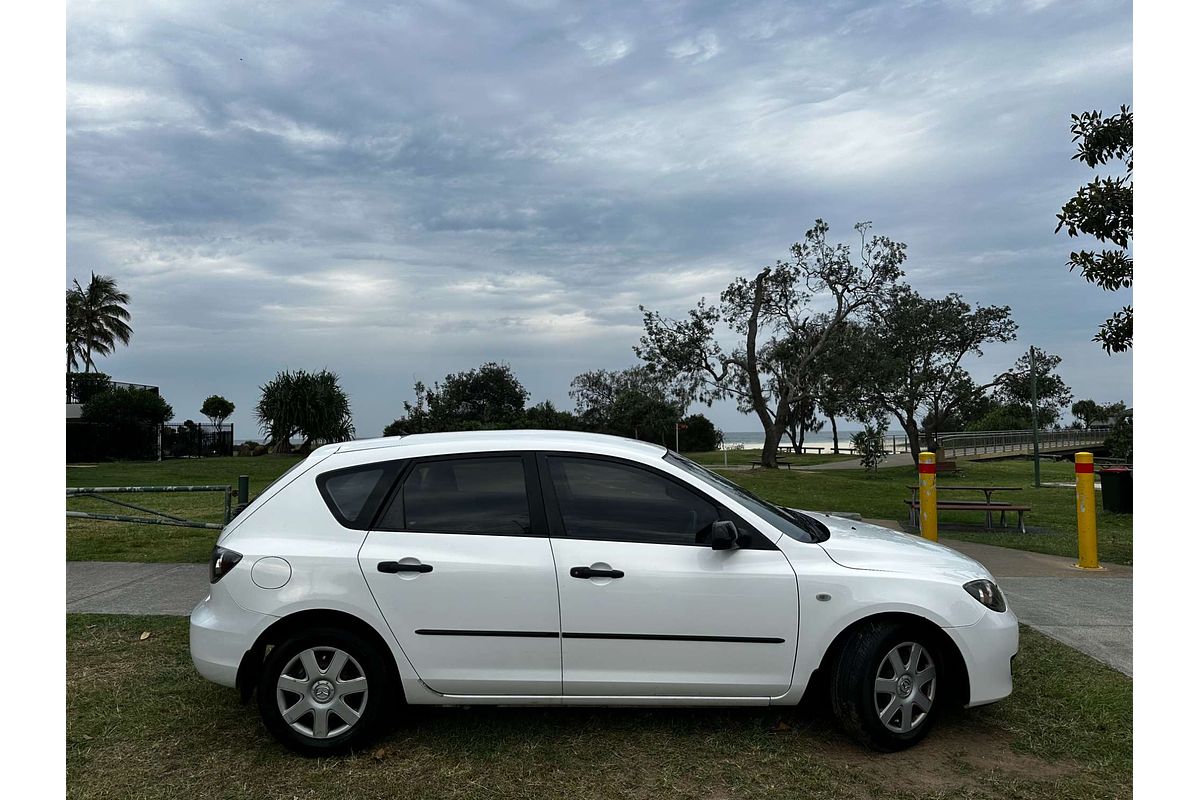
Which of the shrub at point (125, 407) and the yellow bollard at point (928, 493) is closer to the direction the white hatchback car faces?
the yellow bollard

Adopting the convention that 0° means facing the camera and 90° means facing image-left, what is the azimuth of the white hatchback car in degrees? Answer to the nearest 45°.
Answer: approximately 270°

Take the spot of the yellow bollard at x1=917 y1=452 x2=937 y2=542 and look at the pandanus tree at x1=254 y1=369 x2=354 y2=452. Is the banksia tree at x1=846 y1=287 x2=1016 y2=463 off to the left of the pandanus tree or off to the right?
right

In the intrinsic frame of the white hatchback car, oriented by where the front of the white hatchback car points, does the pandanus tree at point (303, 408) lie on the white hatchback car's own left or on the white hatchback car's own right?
on the white hatchback car's own left

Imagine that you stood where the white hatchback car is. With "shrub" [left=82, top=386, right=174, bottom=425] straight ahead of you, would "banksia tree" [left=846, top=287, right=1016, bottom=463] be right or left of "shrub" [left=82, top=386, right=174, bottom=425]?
right

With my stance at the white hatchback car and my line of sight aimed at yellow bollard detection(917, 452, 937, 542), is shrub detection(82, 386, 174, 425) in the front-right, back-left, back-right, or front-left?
front-left

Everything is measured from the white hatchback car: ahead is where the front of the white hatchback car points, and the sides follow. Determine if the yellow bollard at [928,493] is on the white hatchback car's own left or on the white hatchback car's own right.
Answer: on the white hatchback car's own left
